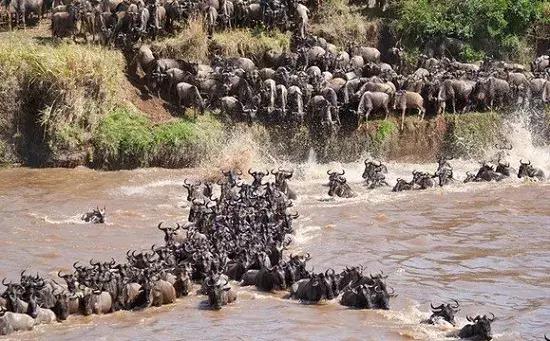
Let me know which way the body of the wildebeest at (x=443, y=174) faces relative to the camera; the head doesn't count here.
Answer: toward the camera

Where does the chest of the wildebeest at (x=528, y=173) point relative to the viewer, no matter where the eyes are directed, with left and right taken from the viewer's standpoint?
facing the viewer and to the left of the viewer

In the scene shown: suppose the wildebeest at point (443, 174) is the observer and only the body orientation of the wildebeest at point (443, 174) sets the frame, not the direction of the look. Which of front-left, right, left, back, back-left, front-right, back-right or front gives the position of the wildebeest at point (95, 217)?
front-right

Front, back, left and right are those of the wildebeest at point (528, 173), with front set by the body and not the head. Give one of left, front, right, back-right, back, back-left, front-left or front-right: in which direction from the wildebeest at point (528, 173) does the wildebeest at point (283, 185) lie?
front

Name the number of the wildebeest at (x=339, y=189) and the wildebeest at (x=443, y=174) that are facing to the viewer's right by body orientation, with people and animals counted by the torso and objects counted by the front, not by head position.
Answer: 0

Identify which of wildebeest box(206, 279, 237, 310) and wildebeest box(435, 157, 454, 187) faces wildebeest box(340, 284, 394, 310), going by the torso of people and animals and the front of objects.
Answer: wildebeest box(435, 157, 454, 187)

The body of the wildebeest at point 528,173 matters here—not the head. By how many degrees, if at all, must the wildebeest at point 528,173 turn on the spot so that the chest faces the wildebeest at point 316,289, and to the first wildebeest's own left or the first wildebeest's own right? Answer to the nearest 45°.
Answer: approximately 45° to the first wildebeest's own left

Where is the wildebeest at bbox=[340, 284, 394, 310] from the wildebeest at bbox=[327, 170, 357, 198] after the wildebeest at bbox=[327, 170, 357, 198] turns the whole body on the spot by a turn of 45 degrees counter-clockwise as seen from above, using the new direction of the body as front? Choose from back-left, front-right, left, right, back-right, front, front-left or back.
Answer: front
